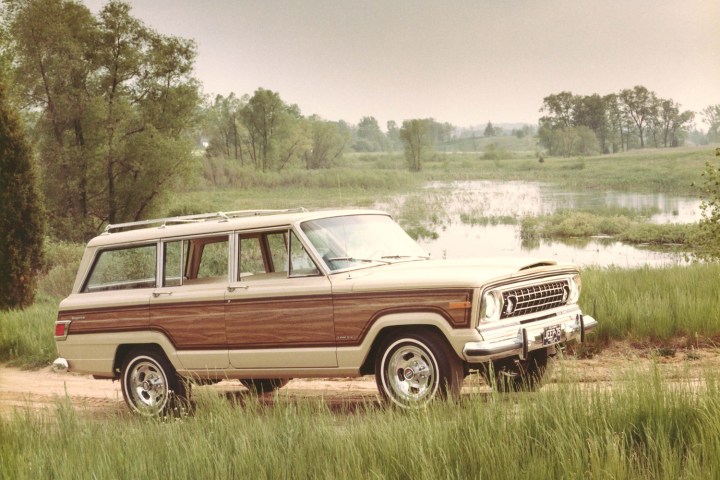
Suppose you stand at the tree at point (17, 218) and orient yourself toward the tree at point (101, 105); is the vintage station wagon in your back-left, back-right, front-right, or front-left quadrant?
back-right

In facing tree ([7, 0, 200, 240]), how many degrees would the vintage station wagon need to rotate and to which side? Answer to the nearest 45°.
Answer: approximately 135° to its left

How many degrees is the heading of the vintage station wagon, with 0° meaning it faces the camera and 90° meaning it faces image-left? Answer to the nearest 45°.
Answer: approximately 315°

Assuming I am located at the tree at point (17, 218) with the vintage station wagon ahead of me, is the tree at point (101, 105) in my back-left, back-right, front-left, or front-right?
back-left

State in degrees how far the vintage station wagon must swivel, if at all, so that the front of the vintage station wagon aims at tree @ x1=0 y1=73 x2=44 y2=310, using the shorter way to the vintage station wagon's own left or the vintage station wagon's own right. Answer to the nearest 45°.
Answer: approximately 180°
